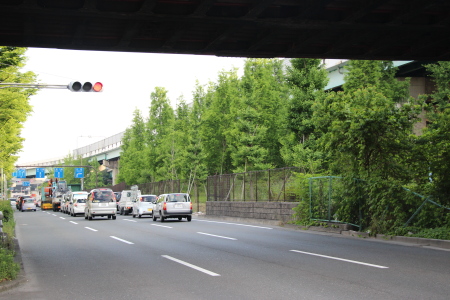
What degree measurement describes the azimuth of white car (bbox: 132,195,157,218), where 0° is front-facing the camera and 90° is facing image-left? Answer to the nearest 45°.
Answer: approximately 135°

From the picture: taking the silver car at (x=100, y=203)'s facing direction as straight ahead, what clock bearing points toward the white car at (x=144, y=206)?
The white car is roughly at 2 o'clock from the silver car.

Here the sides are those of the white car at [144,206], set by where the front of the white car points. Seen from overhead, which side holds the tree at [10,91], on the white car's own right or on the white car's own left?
on the white car's own left

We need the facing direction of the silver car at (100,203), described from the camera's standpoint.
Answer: facing away from the viewer

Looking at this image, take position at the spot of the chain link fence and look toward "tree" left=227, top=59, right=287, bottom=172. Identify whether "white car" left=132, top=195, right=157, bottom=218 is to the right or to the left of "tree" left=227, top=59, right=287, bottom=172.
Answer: left

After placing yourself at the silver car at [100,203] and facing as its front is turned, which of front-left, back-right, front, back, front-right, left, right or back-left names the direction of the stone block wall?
back-right

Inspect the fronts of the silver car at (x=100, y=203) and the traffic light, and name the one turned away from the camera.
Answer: the silver car

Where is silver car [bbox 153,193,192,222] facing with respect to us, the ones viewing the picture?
facing away from the viewer and to the left of the viewer

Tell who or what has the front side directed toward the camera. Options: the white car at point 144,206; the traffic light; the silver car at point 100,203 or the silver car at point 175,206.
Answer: the traffic light

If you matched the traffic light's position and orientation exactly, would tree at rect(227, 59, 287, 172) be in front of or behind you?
behind

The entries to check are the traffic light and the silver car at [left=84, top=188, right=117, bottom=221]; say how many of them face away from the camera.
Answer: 1
